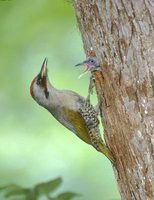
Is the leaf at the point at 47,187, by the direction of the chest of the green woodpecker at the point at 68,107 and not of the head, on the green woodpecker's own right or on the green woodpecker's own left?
on the green woodpecker's own left
